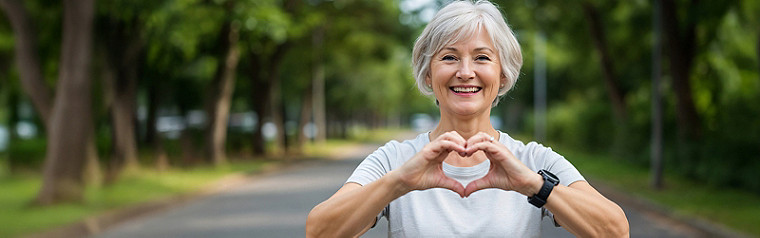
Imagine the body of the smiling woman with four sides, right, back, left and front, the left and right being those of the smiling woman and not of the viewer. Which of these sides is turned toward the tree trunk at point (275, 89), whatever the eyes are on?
back

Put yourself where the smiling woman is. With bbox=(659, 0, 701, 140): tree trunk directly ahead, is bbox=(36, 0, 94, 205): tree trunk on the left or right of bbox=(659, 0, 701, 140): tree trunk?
left

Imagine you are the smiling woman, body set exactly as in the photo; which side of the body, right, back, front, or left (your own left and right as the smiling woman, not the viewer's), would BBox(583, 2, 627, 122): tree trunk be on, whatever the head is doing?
back

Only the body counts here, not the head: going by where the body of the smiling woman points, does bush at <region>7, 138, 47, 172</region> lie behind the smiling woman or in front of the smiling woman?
behind

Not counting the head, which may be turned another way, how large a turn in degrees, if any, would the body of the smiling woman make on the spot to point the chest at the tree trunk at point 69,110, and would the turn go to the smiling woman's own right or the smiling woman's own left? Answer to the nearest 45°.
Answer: approximately 135° to the smiling woman's own right

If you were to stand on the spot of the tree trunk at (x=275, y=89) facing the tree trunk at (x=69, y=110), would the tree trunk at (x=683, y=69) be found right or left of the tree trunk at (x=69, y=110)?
left

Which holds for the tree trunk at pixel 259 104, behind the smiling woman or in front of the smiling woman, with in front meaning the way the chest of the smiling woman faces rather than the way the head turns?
behind

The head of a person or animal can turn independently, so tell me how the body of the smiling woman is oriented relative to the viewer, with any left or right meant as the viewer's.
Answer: facing the viewer

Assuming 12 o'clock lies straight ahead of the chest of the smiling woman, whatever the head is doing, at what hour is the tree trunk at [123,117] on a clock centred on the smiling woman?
The tree trunk is roughly at 5 o'clock from the smiling woman.

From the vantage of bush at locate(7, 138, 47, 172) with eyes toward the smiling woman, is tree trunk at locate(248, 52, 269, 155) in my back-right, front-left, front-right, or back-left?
back-left

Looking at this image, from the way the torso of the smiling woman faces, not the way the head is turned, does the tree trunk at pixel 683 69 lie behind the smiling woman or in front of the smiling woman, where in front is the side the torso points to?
behind
